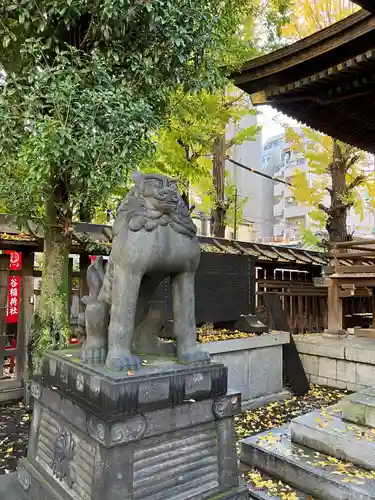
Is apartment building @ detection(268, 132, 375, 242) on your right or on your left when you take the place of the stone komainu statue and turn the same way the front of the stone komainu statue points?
on your left

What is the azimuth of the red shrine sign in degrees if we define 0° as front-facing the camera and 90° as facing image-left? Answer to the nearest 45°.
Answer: approximately 0°

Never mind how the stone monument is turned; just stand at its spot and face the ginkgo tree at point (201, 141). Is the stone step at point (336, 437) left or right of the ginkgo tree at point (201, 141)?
right

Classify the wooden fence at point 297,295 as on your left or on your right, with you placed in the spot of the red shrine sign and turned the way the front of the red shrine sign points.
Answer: on your left

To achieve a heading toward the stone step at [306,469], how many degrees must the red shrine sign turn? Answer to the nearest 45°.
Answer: approximately 45° to its left

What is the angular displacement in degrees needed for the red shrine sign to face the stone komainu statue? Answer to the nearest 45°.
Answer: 0° — it already faces it

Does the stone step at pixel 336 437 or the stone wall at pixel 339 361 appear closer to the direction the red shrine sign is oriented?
the stone step

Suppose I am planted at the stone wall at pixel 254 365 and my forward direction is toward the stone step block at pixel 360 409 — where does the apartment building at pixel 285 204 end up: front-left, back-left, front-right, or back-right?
back-left

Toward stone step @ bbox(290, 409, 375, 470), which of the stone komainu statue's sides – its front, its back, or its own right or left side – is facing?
left

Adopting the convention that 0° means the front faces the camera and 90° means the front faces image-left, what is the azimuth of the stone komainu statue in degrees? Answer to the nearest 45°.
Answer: approximately 315°

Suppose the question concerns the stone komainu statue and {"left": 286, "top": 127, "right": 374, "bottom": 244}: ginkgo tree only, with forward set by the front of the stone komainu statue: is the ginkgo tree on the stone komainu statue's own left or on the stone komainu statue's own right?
on the stone komainu statue's own left

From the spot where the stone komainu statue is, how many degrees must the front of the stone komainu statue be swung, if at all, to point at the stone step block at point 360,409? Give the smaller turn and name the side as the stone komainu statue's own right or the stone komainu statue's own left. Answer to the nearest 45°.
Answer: approximately 90° to the stone komainu statue's own left
